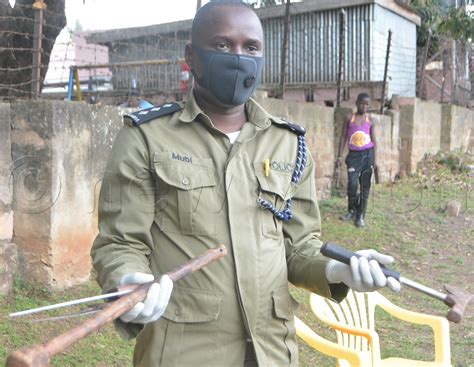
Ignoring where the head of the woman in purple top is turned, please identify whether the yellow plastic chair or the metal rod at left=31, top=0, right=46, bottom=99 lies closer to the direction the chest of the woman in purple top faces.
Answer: the yellow plastic chair

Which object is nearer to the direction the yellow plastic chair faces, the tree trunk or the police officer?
the police officer

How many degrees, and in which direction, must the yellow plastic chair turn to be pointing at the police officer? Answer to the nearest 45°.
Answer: approximately 45° to its right

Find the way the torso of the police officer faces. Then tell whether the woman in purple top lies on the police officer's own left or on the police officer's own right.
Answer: on the police officer's own left

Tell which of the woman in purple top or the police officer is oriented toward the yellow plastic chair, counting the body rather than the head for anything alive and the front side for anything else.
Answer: the woman in purple top
